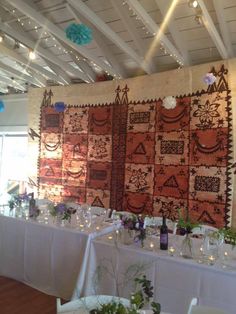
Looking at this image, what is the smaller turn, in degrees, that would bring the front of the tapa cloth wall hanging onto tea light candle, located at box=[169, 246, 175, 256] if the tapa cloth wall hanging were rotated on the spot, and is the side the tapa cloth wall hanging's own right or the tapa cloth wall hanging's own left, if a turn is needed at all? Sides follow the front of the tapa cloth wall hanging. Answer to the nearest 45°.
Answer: approximately 45° to the tapa cloth wall hanging's own left

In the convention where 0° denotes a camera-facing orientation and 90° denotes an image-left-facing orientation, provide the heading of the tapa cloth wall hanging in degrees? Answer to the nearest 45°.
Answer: approximately 45°

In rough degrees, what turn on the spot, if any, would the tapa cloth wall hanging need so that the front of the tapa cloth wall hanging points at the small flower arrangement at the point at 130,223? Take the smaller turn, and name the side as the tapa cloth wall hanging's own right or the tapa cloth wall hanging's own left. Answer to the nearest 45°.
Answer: approximately 45° to the tapa cloth wall hanging's own left

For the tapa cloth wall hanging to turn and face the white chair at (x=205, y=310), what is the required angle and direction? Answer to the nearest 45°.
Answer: approximately 45° to its left

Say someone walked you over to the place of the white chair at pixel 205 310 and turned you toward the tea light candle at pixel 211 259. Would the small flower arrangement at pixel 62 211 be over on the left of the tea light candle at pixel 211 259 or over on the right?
left

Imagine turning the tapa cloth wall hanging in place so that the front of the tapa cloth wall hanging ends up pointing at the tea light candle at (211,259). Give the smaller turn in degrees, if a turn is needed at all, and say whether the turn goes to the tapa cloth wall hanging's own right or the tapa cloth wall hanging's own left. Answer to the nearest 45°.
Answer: approximately 45° to the tapa cloth wall hanging's own left

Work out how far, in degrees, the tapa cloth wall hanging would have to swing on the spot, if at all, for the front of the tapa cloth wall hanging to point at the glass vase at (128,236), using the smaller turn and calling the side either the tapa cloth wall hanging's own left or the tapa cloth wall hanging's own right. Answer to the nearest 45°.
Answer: approximately 45° to the tapa cloth wall hanging's own left
